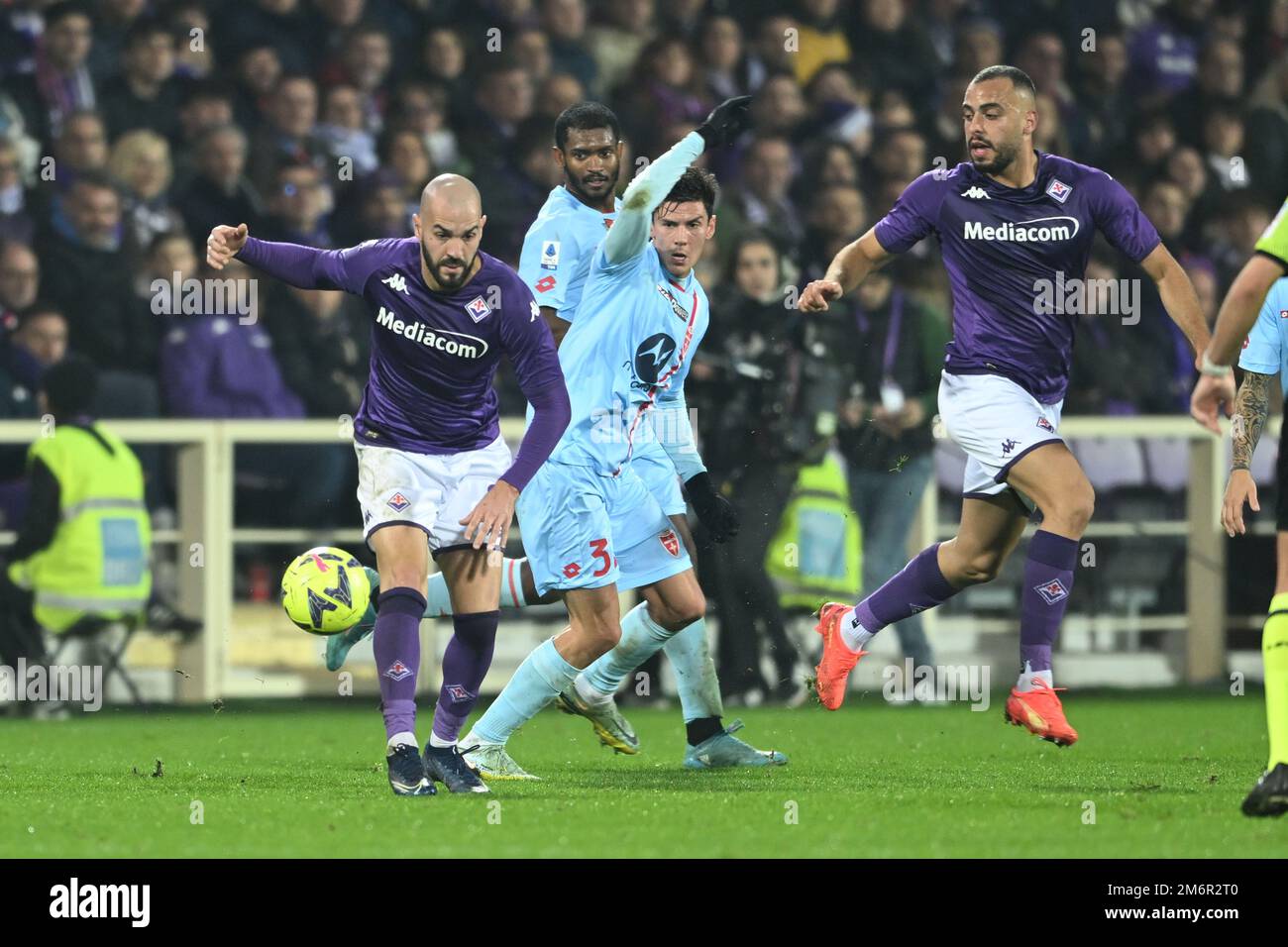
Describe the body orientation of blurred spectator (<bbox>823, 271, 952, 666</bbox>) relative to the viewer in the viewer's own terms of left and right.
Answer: facing the viewer

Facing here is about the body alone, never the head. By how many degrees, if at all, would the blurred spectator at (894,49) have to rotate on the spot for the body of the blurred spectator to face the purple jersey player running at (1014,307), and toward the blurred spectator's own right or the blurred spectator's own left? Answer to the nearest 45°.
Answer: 0° — they already face them

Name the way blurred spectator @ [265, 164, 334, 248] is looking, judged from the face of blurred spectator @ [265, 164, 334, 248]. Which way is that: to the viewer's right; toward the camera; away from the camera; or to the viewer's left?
toward the camera

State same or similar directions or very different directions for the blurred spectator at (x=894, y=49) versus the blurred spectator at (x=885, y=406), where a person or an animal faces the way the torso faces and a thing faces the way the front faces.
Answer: same or similar directions

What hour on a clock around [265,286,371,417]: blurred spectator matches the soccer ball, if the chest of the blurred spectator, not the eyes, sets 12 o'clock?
The soccer ball is roughly at 12 o'clock from the blurred spectator.

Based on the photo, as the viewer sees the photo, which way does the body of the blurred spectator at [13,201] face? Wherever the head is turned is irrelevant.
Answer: toward the camera

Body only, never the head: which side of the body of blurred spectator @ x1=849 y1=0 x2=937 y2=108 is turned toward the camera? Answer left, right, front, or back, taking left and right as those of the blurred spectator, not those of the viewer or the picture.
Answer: front

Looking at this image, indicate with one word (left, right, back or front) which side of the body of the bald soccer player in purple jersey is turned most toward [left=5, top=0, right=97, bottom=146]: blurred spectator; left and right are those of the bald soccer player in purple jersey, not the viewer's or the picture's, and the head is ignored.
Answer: back

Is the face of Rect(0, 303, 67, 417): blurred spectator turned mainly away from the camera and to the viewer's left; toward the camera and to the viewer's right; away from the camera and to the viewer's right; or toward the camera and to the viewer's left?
toward the camera and to the viewer's right

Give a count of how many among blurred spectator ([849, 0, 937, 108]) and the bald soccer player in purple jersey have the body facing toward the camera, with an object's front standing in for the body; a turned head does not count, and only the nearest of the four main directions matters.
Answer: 2

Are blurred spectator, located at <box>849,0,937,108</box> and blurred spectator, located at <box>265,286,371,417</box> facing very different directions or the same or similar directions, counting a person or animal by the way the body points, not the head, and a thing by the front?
same or similar directions

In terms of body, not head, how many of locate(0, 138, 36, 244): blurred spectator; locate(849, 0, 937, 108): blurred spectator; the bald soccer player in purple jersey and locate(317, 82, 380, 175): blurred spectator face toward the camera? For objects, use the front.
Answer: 4
